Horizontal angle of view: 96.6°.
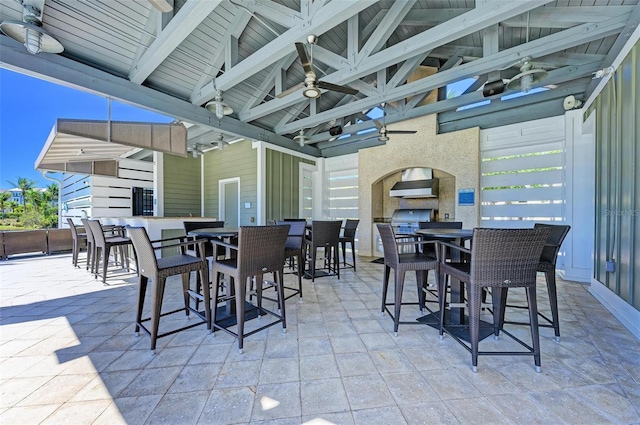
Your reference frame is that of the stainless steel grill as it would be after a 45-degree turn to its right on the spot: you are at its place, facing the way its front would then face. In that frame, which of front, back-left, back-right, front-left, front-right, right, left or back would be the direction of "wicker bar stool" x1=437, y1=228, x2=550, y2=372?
front-left

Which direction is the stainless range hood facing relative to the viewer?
toward the camera

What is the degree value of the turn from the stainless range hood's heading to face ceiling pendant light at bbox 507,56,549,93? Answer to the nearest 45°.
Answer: approximately 45° to its left

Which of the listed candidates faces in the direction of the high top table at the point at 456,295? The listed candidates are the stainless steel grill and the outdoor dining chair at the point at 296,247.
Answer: the stainless steel grill

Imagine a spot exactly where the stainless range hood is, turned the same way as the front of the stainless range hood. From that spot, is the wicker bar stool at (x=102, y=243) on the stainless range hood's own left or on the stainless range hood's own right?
on the stainless range hood's own right

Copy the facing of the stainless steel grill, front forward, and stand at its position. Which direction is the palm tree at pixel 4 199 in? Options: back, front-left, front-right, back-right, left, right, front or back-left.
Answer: right

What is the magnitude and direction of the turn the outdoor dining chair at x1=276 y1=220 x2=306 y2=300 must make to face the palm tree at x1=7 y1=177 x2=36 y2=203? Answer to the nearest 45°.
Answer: approximately 90° to its right

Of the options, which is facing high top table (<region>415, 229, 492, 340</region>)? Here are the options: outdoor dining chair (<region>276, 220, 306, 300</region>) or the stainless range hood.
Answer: the stainless range hood

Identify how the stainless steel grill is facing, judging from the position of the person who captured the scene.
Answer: facing the viewer

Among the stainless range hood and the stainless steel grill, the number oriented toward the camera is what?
2
